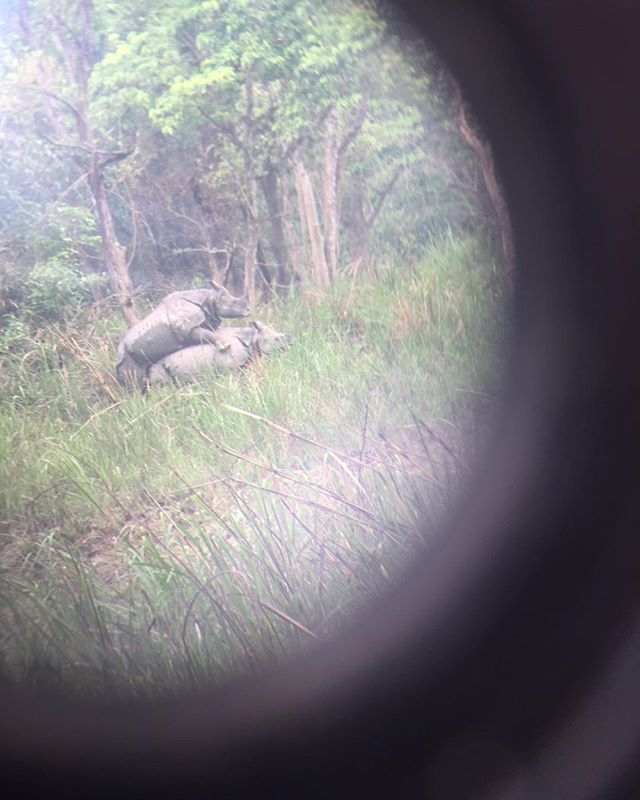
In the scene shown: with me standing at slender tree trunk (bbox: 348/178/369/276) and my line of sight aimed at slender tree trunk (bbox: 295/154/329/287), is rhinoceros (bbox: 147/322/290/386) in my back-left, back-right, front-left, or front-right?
front-left

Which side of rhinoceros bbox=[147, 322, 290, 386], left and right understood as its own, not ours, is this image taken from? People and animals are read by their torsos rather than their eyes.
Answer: right
